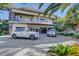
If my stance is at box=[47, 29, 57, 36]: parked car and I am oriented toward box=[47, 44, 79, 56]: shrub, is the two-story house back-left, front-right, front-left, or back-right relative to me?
back-right

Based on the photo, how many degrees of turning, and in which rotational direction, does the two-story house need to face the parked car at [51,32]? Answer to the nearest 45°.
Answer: approximately 45° to its left

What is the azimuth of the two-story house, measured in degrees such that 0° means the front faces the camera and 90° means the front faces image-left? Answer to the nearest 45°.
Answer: approximately 315°
